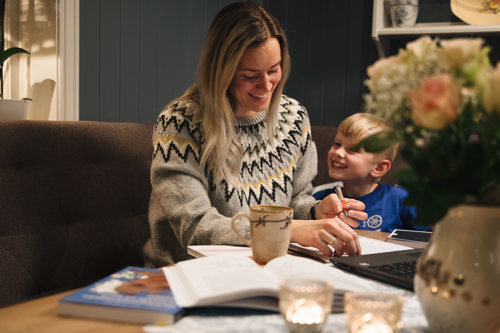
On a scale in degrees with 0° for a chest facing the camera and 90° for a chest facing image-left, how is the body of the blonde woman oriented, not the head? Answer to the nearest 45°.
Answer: approximately 315°

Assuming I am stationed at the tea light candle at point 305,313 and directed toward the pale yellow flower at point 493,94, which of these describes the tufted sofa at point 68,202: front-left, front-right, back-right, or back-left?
back-left

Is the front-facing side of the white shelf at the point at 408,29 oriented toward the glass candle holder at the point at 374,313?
yes

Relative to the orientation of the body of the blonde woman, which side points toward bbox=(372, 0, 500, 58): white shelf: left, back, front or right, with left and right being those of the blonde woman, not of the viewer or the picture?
left

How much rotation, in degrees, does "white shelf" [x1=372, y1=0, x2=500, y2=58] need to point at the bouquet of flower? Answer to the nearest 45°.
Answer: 0° — it already faces it

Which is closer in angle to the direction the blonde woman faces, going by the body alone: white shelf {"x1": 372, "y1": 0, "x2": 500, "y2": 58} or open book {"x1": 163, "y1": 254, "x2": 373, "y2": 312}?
the open book
